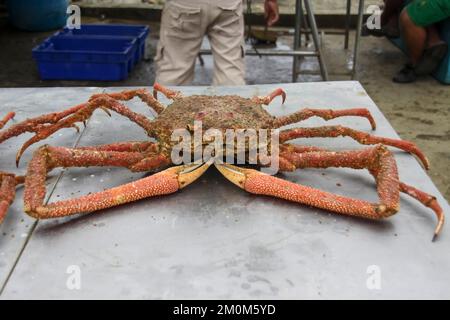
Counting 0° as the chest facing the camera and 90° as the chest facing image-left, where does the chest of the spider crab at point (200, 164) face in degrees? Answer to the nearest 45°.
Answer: approximately 0°

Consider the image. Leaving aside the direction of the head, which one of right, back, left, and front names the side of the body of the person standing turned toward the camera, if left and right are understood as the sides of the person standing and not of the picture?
back

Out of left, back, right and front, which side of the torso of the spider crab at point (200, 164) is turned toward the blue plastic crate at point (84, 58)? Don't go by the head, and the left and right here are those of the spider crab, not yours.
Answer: back

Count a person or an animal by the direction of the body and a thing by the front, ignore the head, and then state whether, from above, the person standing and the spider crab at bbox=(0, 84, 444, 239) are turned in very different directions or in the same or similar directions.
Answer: very different directions

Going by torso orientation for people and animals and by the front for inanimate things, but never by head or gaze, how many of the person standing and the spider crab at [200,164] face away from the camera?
1

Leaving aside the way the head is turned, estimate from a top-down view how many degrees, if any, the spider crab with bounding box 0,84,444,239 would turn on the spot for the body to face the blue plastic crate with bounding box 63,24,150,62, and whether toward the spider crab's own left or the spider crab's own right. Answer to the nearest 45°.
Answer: approximately 180°

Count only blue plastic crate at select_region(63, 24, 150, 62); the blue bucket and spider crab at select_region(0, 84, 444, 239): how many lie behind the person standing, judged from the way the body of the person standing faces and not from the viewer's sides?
1

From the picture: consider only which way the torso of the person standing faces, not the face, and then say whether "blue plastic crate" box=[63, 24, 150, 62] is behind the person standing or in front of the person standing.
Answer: in front

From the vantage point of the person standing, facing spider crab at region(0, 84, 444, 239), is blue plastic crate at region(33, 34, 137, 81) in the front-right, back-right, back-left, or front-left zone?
back-right

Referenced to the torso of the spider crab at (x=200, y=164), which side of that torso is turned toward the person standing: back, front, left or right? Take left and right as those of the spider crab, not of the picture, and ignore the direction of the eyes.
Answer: back

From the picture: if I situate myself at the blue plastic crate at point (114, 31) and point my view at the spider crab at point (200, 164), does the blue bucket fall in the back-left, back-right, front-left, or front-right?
back-right
